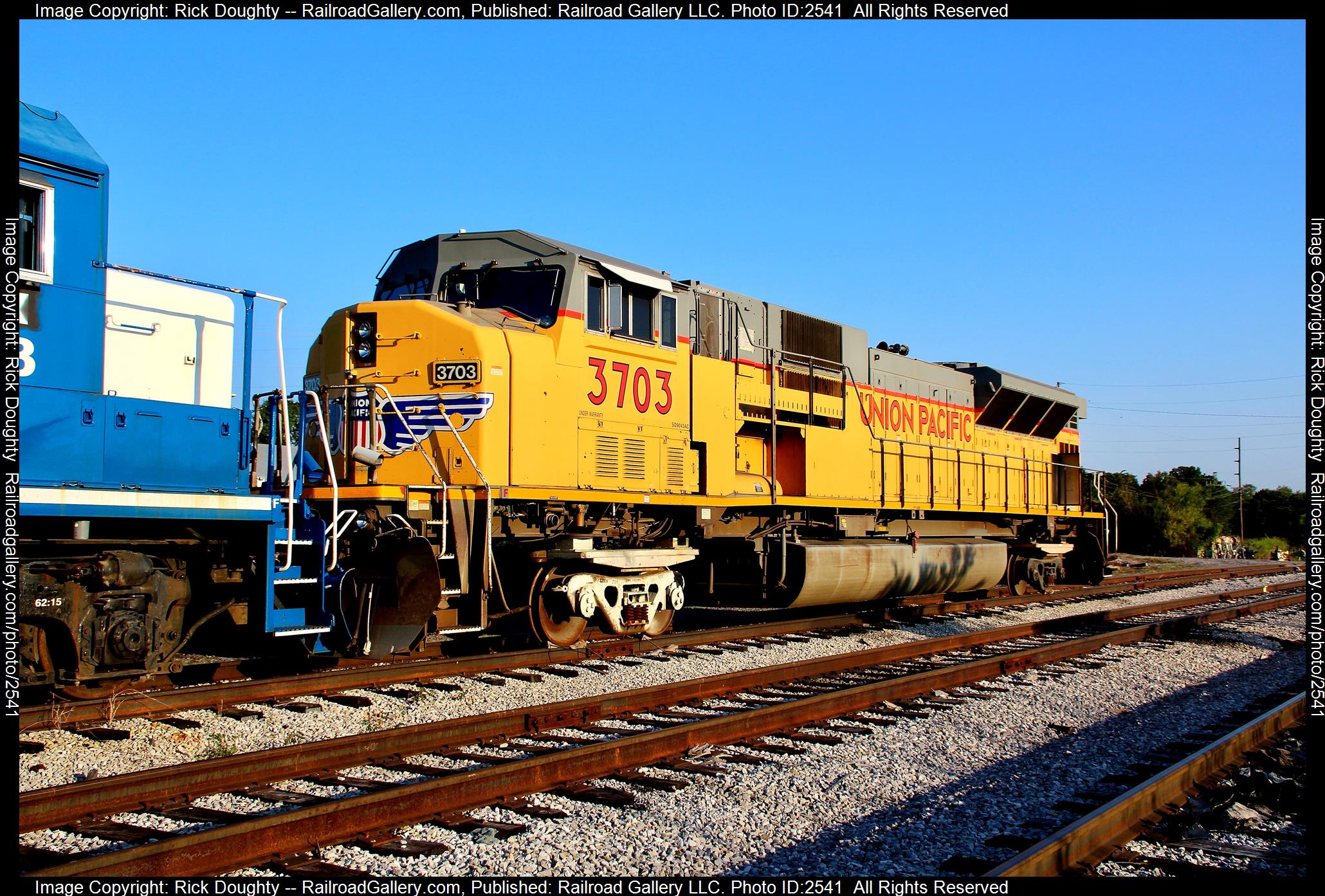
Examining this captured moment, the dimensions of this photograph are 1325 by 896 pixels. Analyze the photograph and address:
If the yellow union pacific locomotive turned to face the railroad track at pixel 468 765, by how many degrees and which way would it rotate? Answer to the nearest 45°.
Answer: approximately 45° to its left

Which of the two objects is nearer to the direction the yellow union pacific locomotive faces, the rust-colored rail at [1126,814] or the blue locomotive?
the blue locomotive

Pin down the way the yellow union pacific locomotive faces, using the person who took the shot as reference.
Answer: facing the viewer and to the left of the viewer

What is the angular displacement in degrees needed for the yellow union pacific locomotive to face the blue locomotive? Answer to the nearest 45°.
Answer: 0° — it already faces it

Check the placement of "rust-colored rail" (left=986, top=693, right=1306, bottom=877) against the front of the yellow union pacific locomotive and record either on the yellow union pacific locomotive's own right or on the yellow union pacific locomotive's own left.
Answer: on the yellow union pacific locomotive's own left
